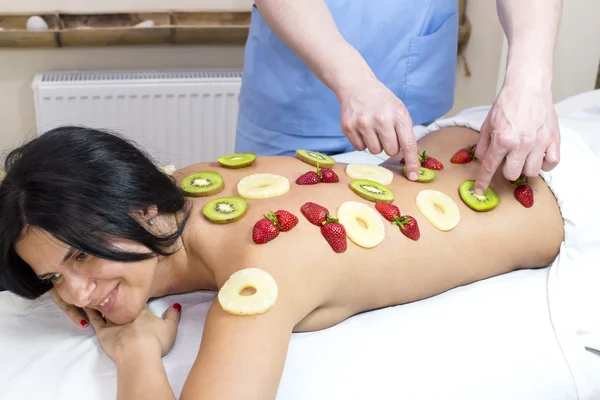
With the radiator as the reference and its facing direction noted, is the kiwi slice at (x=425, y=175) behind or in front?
in front

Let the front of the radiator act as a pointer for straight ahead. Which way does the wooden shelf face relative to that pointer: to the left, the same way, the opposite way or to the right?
the same way

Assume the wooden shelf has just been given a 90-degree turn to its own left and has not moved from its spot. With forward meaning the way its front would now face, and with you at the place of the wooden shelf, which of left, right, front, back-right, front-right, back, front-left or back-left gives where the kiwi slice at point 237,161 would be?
right

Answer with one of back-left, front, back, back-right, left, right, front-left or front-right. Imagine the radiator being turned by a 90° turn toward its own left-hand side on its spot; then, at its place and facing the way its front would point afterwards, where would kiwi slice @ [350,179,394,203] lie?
right

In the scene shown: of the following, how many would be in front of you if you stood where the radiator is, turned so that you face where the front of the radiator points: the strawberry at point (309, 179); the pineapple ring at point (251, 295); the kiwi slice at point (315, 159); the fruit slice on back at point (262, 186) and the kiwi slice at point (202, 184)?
5

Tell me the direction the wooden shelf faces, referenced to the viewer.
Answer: facing the viewer

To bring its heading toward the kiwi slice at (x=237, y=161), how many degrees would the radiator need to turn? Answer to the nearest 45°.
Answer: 0° — it already faces it

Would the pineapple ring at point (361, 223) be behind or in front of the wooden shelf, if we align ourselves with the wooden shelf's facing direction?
in front

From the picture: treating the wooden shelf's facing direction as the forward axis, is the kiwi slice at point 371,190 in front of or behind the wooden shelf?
in front

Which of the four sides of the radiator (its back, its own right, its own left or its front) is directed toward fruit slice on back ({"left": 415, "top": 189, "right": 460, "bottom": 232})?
front

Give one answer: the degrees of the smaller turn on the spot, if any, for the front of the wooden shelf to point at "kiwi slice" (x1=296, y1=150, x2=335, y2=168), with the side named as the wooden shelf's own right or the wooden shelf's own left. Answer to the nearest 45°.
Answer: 0° — it already faces it

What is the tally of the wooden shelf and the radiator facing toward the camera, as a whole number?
2

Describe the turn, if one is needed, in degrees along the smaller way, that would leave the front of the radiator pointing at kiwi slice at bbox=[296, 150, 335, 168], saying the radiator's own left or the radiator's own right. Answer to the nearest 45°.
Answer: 0° — it already faces it

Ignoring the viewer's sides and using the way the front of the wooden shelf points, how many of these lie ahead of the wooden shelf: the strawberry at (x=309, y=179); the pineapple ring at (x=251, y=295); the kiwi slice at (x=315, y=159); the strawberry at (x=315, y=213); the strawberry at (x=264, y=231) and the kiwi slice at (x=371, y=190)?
6

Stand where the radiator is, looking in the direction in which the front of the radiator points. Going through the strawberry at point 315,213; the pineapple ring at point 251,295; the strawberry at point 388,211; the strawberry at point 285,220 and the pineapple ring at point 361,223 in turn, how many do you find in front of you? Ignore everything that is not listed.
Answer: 5
